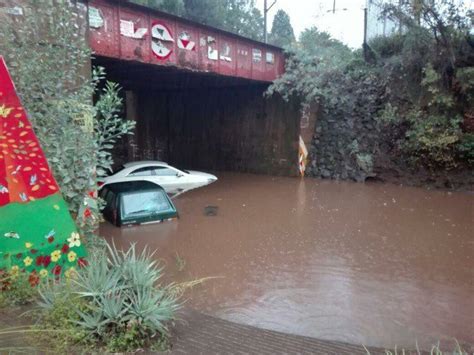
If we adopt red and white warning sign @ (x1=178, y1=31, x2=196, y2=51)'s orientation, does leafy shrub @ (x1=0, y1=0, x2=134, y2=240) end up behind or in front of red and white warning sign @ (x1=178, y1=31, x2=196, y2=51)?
in front

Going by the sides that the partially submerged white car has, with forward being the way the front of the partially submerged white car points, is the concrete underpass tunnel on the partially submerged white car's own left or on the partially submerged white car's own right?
on the partially submerged white car's own left

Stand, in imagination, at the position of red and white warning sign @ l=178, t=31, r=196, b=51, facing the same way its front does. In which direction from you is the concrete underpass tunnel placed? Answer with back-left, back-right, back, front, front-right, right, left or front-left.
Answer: back

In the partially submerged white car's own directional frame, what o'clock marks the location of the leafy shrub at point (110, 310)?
The leafy shrub is roughly at 3 o'clock from the partially submerged white car.

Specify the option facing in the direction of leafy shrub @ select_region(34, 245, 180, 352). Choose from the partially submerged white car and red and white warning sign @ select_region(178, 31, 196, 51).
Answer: the red and white warning sign

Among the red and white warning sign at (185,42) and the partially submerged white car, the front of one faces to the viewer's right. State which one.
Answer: the partially submerged white car

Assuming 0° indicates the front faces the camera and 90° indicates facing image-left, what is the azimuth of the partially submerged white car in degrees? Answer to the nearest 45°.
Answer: approximately 270°

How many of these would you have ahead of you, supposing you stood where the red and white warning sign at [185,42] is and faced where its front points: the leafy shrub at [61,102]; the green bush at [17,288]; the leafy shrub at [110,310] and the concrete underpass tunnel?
3

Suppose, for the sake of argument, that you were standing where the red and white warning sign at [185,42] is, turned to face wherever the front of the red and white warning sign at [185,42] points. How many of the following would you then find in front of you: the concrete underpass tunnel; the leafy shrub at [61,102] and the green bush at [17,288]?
2

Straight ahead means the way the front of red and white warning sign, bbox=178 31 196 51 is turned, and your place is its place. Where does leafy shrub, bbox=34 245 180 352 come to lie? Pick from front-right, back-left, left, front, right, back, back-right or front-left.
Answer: front

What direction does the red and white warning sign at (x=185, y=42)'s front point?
toward the camera

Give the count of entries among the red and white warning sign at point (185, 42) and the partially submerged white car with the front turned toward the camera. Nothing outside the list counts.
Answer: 1

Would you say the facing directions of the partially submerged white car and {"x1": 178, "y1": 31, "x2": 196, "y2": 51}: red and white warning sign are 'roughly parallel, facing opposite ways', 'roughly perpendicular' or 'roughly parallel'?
roughly perpendicular
